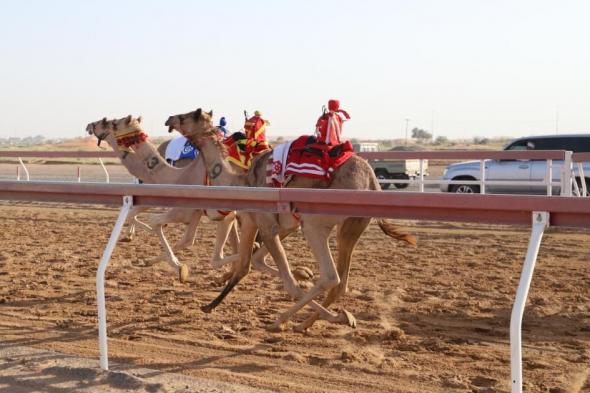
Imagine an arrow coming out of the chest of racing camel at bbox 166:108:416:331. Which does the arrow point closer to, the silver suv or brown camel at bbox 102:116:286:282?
the brown camel

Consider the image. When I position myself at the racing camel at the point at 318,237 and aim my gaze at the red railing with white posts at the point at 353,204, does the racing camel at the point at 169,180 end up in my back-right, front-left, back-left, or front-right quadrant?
back-right

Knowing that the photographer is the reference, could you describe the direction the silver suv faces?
facing to the left of the viewer

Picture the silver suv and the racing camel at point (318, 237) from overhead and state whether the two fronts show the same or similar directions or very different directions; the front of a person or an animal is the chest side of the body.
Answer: same or similar directions

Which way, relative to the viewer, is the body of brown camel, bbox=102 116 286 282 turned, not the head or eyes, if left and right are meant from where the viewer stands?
facing to the left of the viewer

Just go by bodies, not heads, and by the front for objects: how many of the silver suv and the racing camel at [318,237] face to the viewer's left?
2

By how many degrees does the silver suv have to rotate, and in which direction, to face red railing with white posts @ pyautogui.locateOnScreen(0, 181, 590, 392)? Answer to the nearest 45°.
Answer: approximately 90° to its left

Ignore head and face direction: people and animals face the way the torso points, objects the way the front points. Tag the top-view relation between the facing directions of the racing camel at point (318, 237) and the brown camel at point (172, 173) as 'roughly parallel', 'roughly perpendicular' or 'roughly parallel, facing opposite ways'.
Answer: roughly parallel

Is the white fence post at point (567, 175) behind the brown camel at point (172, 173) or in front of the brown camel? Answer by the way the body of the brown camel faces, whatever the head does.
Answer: behind

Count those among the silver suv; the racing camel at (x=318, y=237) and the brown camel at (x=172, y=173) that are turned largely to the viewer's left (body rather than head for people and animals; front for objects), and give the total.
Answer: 3

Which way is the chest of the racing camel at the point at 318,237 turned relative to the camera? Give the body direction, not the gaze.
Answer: to the viewer's left
